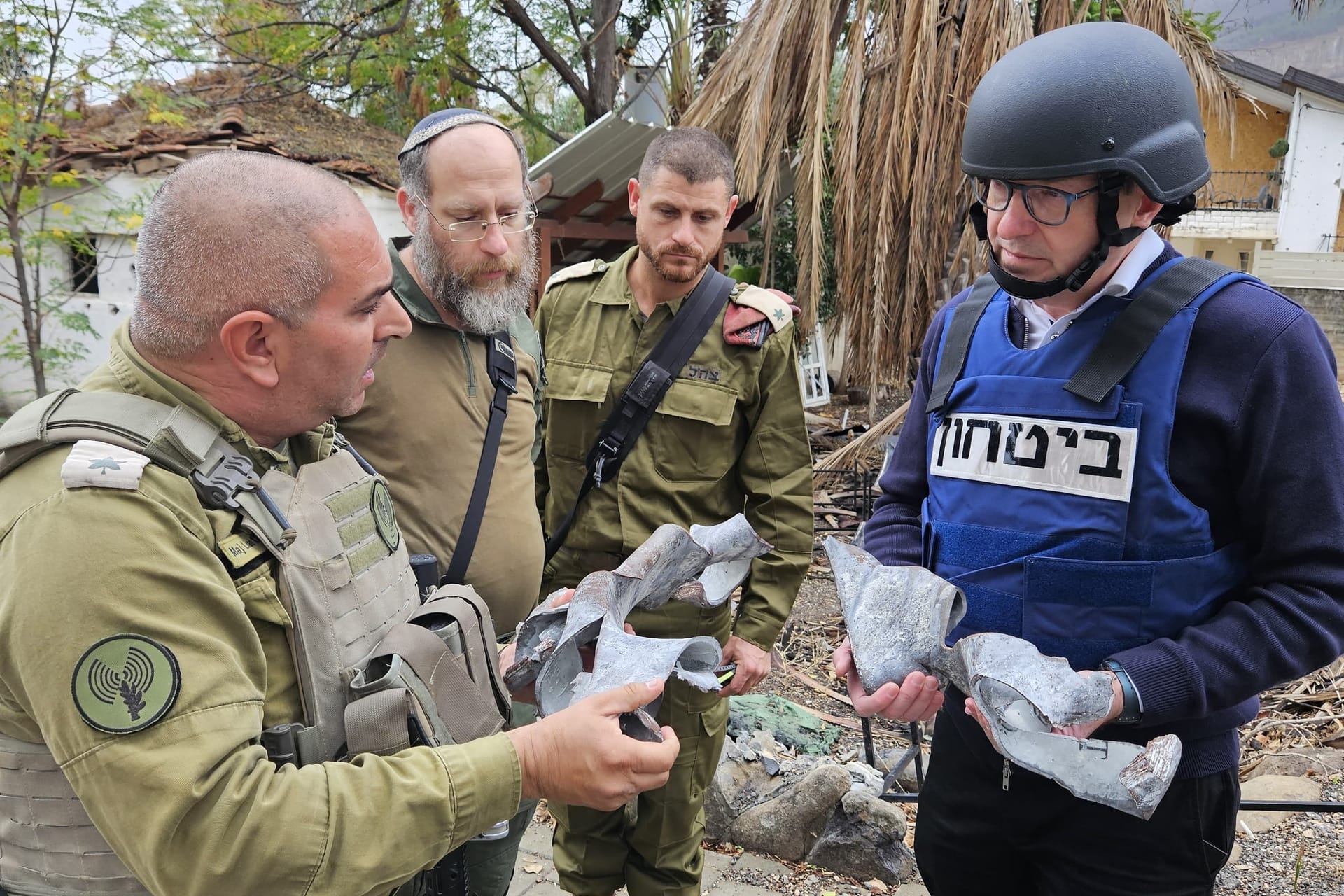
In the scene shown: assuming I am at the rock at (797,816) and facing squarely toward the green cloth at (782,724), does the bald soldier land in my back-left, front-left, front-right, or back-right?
back-left

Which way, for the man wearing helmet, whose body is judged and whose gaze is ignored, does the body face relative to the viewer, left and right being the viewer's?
facing the viewer and to the left of the viewer

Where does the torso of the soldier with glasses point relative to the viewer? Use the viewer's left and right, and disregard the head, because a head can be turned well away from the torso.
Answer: facing the viewer and to the right of the viewer

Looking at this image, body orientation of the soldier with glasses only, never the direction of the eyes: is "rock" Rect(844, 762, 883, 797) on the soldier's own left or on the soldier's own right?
on the soldier's own left

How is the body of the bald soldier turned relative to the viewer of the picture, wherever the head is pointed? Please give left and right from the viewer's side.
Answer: facing to the right of the viewer

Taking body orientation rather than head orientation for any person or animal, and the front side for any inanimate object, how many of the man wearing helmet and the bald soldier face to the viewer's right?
1

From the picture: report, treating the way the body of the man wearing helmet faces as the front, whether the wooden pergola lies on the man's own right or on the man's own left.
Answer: on the man's own right

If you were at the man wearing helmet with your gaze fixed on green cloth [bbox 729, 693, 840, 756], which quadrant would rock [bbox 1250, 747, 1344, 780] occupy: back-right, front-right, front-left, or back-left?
front-right

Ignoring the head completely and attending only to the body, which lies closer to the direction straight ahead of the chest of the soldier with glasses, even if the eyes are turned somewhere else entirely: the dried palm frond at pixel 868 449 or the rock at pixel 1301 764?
the rock

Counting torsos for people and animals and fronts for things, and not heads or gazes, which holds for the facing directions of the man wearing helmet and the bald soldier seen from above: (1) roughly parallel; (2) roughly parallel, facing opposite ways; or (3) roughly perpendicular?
roughly parallel, facing opposite ways

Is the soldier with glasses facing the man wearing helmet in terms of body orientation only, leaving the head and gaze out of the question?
yes
